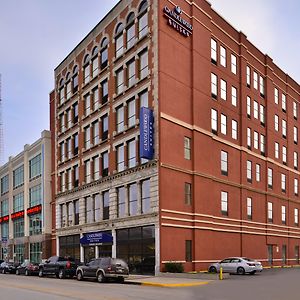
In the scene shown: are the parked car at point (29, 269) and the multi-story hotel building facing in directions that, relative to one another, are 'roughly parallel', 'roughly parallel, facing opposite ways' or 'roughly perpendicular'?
roughly perpendicular

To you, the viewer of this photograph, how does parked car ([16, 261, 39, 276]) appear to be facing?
facing away from the viewer and to the left of the viewer

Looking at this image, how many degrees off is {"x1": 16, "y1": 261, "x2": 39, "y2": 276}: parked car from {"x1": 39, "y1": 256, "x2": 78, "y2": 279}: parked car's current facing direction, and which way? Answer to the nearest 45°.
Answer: approximately 45° to its right

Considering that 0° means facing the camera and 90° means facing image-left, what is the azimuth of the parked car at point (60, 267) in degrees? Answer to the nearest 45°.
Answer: approximately 135°

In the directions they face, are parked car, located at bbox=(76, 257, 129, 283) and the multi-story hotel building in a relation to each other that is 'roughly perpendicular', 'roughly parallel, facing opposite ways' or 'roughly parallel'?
roughly perpendicular

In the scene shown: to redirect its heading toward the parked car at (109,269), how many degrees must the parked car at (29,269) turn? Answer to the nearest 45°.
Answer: approximately 135° to its left

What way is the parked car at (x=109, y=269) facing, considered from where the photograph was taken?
facing away from the viewer and to the left of the viewer
